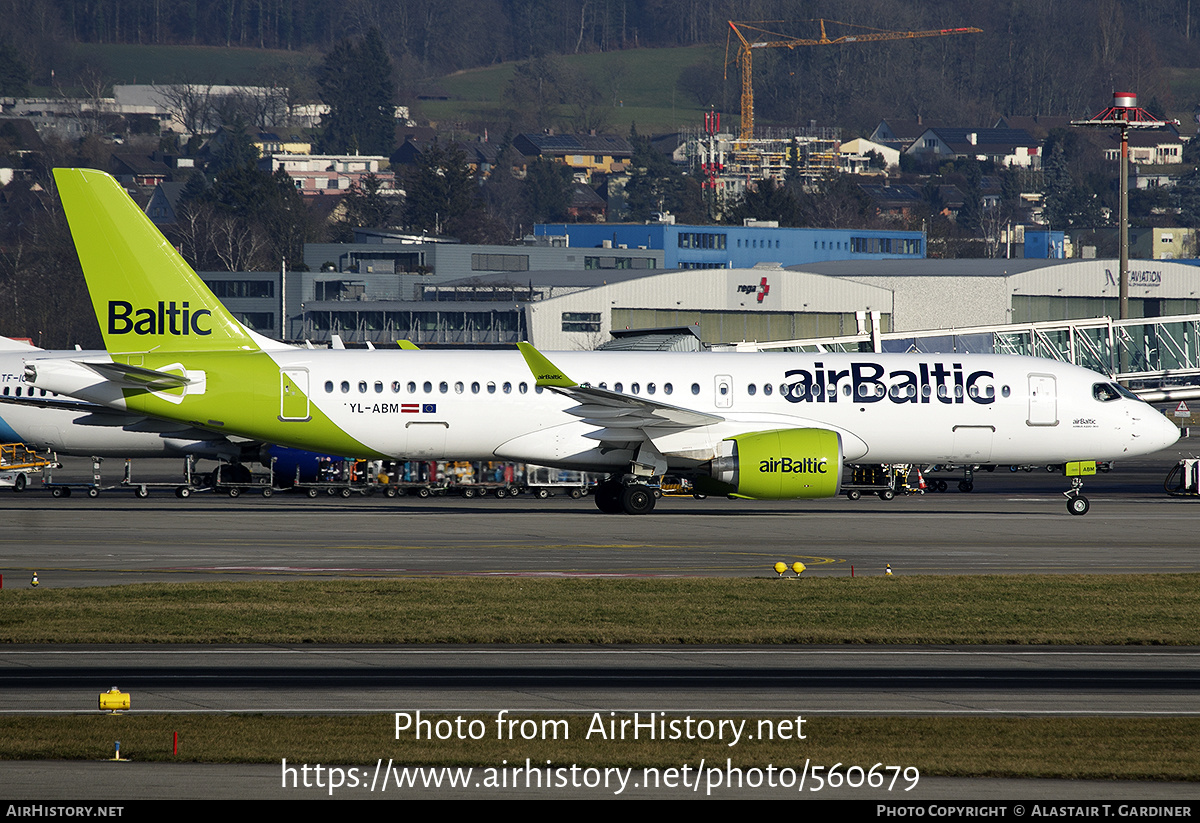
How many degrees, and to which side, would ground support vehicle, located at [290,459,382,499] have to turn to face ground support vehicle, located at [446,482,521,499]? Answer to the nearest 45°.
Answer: approximately 180°

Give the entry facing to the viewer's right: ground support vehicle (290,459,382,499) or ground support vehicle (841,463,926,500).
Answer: ground support vehicle (841,463,926,500)

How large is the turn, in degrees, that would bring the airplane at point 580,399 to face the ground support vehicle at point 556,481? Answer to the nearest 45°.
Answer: approximately 90° to its left

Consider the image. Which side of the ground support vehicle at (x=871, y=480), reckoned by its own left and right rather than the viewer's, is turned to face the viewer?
right

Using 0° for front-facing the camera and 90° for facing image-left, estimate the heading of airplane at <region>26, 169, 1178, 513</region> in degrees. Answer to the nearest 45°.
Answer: approximately 270°

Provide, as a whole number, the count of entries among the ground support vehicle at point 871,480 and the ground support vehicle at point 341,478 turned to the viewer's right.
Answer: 1

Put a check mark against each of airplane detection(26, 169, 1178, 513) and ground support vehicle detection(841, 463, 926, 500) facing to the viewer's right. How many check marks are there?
2

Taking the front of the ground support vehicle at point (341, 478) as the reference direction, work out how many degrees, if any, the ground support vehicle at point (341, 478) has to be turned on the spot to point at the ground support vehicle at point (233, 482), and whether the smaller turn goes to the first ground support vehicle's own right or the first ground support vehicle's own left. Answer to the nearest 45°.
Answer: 0° — it already faces it

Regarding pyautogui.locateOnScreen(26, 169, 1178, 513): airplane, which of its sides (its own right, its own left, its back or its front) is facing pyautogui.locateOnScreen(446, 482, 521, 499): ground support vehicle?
left

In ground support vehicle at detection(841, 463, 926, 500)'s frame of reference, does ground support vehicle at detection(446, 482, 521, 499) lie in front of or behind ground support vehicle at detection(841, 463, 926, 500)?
behind
